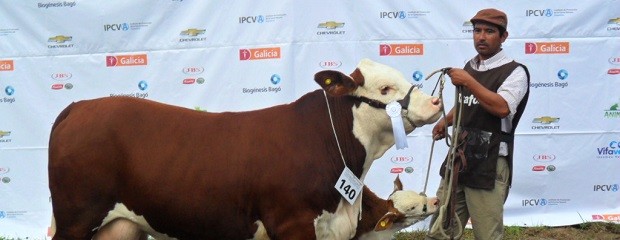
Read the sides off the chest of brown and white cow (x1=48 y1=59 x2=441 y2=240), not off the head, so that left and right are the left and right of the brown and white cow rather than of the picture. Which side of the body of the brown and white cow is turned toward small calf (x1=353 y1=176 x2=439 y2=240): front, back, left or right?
front

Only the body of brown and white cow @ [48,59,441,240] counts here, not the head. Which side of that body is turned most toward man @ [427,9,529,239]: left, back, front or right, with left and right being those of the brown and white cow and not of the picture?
front

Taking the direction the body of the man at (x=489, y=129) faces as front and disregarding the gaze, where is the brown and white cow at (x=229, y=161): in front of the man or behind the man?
in front

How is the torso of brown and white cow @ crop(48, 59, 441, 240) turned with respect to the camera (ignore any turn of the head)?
to the viewer's right

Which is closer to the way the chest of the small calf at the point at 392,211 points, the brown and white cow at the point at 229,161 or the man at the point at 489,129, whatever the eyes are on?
the man

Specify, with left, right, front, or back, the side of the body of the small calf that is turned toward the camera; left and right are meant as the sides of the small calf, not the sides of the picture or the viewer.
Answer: right

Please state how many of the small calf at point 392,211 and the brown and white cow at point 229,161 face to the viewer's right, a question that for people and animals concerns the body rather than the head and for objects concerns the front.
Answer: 2

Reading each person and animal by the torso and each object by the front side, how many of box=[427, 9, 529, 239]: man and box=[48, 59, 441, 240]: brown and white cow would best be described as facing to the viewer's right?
1

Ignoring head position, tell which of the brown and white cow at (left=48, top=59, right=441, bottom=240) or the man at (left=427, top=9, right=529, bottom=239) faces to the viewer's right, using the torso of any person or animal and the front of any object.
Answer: the brown and white cow
